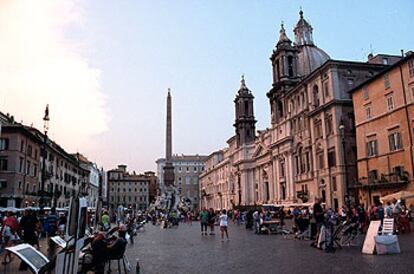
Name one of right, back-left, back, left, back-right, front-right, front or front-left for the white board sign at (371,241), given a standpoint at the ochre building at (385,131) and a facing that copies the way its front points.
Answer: front-left

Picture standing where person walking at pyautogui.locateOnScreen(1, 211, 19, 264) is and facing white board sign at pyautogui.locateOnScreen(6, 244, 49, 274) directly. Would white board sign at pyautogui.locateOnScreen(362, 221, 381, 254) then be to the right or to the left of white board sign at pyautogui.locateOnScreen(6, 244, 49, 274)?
left

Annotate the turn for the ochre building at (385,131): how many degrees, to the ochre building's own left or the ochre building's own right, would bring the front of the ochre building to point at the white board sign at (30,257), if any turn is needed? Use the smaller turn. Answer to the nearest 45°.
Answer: approximately 45° to the ochre building's own left

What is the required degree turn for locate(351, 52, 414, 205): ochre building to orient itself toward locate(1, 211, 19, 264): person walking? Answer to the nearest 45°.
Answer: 0° — it already faces them

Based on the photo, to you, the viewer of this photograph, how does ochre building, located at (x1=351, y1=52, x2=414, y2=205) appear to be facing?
facing the viewer and to the left of the viewer

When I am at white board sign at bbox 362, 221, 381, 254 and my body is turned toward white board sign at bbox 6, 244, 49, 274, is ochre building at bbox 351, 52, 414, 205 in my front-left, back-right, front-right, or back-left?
back-right
